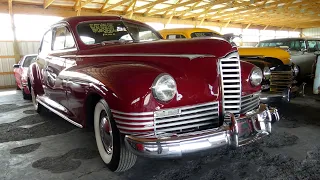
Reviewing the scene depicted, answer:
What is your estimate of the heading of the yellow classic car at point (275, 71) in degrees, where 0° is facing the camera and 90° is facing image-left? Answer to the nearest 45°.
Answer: approximately 315°

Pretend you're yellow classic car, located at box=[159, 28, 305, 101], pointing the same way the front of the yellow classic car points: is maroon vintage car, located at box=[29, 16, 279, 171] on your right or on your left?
on your right

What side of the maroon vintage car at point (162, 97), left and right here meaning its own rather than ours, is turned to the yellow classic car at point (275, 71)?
left

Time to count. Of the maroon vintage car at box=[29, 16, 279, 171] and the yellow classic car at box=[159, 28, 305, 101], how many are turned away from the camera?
0

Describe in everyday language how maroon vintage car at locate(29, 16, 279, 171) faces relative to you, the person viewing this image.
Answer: facing the viewer and to the right of the viewer
